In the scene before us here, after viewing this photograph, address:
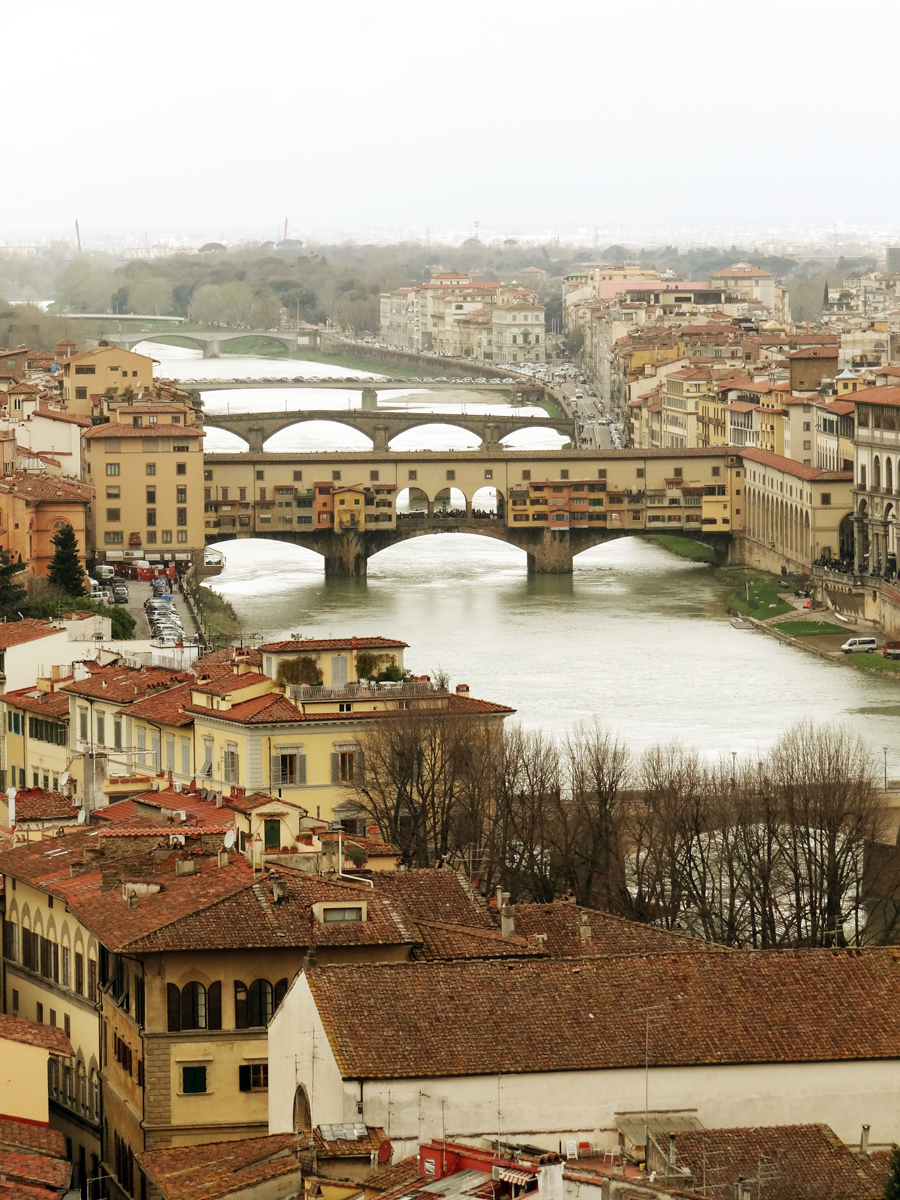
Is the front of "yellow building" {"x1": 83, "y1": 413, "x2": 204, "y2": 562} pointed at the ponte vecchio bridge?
no

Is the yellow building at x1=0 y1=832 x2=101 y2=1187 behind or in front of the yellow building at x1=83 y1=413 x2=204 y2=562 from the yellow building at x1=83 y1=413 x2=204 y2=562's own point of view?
in front

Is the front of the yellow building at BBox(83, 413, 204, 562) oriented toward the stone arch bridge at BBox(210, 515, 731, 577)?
no

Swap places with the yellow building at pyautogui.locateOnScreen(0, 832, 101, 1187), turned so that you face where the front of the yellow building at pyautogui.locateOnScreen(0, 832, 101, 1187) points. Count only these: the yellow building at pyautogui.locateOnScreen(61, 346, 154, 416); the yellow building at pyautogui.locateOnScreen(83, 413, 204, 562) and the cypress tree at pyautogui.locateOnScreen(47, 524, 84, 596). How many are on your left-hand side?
0

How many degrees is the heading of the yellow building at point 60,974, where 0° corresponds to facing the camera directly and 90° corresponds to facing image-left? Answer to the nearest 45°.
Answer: approximately 45°

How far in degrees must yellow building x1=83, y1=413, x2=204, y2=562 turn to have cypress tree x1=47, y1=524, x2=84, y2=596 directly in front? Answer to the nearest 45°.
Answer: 0° — it already faces it

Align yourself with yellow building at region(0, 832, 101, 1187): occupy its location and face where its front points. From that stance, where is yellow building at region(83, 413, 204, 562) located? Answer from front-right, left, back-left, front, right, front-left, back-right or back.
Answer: back-right

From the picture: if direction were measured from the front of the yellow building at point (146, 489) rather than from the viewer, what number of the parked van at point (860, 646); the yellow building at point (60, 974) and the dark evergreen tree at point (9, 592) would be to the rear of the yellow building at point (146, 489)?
0

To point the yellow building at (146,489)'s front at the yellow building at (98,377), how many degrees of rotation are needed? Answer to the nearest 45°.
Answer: approximately 180°

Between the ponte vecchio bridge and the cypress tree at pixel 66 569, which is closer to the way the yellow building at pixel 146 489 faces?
the cypress tree

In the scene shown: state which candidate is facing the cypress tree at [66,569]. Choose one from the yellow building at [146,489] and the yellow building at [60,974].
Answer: the yellow building at [146,489]

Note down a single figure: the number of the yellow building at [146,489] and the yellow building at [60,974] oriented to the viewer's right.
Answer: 0

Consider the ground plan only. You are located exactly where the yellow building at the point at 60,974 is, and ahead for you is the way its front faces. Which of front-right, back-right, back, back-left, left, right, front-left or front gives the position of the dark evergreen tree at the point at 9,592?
back-right

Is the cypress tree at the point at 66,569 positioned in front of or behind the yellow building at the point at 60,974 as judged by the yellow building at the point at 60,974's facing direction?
behind

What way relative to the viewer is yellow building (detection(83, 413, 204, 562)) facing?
toward the camera

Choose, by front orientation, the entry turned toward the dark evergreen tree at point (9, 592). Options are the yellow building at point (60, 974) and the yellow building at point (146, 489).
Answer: the yellow building at point (146, 489)

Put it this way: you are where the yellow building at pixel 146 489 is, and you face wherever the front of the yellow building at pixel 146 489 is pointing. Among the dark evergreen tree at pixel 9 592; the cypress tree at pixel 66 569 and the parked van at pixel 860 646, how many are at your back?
0

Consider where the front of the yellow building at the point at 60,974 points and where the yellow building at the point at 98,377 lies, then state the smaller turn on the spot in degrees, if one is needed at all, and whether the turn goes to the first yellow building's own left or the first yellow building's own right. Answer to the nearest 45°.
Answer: approximately 135° to the first yellow building's own right

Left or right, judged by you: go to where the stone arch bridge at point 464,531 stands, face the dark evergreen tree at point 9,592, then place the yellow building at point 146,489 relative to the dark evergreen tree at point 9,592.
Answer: right

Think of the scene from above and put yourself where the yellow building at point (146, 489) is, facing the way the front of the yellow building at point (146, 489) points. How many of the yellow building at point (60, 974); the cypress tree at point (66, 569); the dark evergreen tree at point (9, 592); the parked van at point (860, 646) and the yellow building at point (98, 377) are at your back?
1
